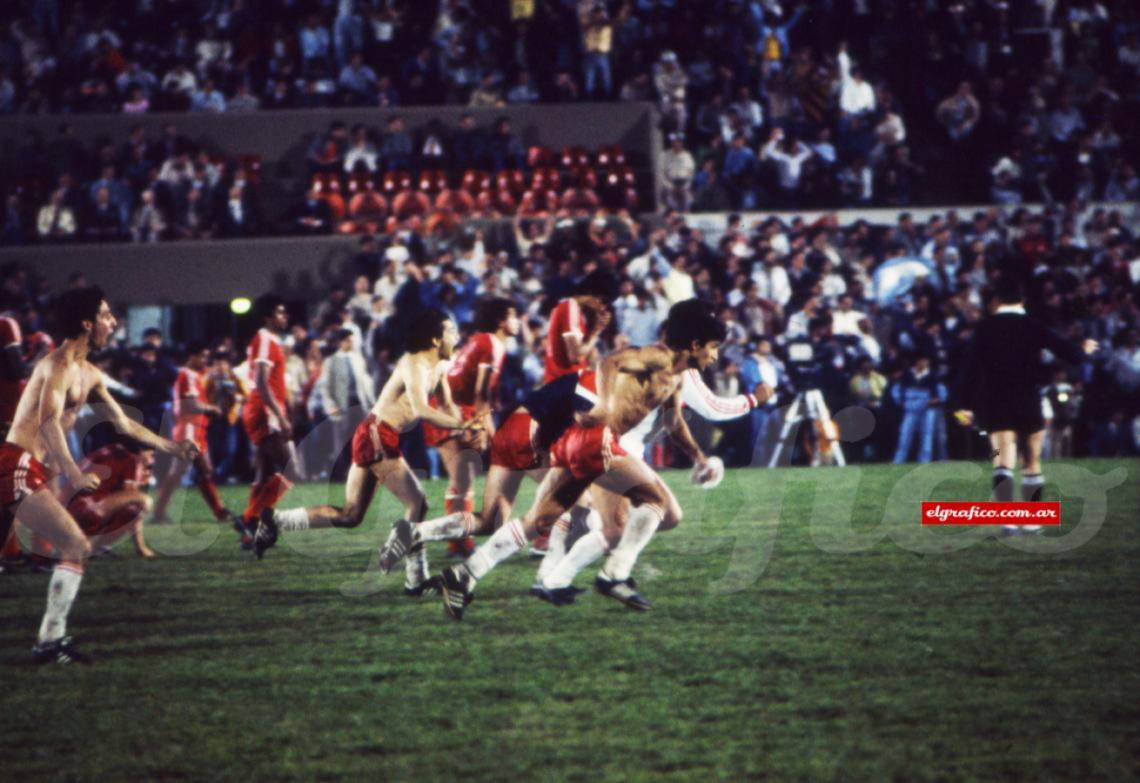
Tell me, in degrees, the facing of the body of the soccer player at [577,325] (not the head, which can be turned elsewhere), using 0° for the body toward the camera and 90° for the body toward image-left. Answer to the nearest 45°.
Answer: approximately 270°

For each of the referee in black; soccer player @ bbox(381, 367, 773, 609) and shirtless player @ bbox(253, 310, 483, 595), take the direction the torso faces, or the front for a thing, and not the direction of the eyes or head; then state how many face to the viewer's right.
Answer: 2

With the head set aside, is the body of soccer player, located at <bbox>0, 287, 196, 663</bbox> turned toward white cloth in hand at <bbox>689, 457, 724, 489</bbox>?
yes

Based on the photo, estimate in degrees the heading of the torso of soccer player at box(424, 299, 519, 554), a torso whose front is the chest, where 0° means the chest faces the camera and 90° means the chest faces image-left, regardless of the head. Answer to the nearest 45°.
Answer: approximately 270°

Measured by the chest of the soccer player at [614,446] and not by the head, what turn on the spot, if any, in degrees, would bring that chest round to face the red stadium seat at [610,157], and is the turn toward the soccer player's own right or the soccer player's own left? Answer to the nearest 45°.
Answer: approximately 90° to the soccer player's own left

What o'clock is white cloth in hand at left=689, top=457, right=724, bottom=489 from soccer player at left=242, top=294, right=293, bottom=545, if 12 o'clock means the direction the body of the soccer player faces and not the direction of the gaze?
The white cloth in hand is roughly at 2 o'clock from the soccer player.

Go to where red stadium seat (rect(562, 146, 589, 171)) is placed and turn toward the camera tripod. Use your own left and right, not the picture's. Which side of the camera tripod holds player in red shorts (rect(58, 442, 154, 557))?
right

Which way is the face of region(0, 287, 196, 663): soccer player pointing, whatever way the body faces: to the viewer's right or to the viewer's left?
to the viewer's right

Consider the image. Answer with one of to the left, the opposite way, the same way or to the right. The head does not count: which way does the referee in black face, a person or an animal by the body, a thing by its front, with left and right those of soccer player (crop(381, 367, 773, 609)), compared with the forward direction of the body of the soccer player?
to the left

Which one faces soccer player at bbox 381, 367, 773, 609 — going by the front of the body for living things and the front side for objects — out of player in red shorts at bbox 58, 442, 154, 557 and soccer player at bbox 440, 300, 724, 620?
the player in red shorts
